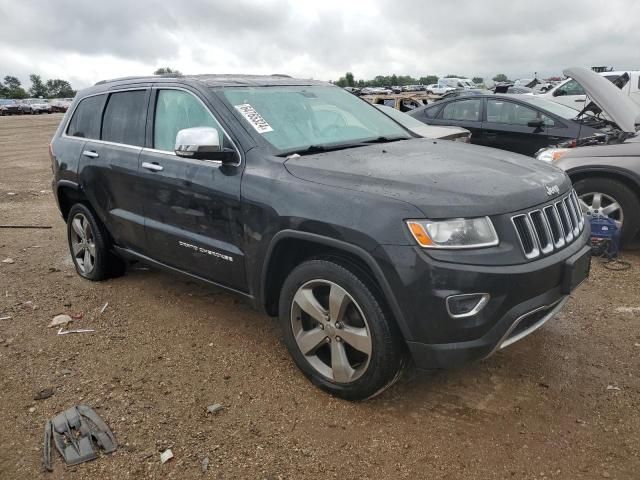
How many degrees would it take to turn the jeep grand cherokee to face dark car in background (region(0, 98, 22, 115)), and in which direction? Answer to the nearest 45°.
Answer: approximately 180°

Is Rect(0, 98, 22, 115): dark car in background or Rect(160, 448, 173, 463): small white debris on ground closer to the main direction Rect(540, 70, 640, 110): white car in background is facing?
the dark car in background

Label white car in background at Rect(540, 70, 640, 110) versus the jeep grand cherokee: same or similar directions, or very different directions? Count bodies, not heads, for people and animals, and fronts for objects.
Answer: very different directions

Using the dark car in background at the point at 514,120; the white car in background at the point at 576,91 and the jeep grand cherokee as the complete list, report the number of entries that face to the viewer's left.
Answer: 1

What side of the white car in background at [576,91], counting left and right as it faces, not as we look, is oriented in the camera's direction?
left

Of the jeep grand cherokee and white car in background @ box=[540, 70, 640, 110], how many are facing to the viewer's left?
1

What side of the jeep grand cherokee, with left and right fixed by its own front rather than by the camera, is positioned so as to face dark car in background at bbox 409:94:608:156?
left

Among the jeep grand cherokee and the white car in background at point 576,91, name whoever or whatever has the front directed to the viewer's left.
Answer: the white car in background

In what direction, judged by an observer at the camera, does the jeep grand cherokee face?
facing the viewer and to the right of the viewer
